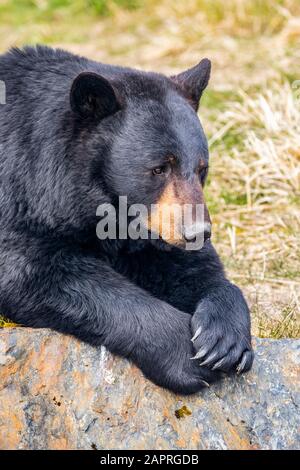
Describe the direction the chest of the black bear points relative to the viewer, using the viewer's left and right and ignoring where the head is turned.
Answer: facing the viewer and to the right of the viewer
